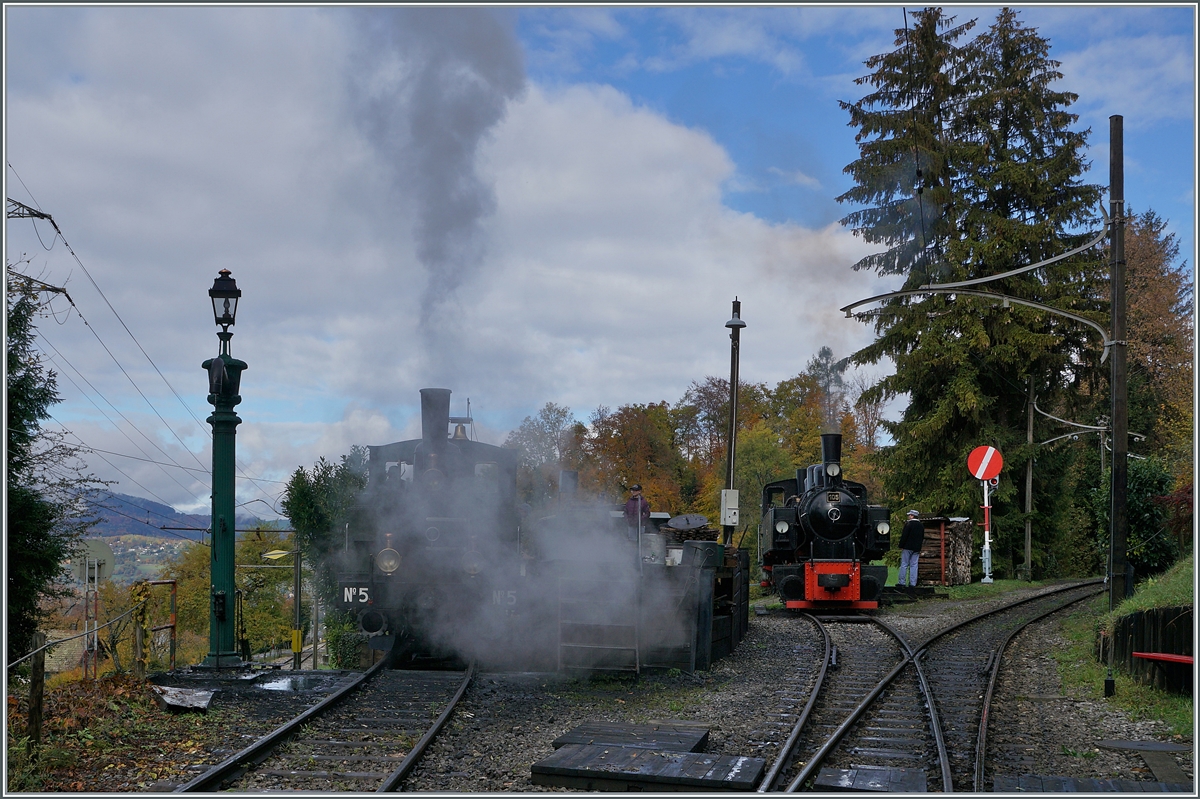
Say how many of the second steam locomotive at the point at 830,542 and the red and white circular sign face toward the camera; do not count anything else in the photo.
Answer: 2

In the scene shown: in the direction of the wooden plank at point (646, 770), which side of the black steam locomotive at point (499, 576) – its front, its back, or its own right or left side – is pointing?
front

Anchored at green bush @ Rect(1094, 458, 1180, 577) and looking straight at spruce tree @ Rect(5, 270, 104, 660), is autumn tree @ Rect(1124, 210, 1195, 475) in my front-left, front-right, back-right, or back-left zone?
back-right

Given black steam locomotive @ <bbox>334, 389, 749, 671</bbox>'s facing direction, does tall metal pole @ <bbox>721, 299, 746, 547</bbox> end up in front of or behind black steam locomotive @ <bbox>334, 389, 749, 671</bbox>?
behind

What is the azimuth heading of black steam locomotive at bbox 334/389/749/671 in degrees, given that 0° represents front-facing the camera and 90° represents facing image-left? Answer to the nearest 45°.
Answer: approximately 0°

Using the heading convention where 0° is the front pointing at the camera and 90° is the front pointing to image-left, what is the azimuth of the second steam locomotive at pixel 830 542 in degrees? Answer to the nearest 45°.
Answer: approximately 0°

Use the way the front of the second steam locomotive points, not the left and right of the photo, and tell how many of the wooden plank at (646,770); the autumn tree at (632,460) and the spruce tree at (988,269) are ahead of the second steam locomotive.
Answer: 1

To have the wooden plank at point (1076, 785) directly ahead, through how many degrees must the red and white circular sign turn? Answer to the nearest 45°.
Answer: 0° — it already faces it
